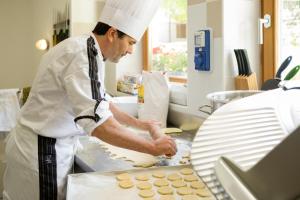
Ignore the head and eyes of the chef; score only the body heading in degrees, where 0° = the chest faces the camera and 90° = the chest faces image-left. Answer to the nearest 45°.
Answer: approximately 270°

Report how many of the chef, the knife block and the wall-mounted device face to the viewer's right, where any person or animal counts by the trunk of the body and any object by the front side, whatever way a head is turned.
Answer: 1

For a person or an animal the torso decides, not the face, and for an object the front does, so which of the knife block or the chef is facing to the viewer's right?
the chef

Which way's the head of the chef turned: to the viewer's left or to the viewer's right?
to the viewer's right

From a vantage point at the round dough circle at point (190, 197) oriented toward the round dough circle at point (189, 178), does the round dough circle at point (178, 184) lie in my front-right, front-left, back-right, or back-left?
front-left

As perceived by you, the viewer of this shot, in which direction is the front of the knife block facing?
facing the viewer and to the left of the viewer

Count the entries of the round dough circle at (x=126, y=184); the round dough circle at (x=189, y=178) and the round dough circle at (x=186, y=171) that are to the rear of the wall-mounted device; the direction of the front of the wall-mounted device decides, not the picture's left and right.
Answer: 0

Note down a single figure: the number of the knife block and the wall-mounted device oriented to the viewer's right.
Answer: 0

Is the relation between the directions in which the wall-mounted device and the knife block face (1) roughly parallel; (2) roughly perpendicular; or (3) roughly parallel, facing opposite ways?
roughly parallel

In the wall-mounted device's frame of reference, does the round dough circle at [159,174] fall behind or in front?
in front
